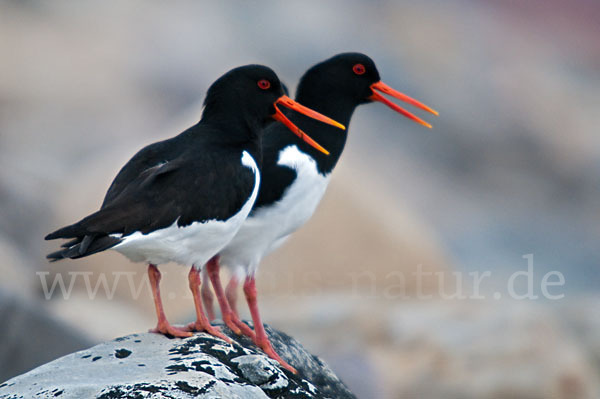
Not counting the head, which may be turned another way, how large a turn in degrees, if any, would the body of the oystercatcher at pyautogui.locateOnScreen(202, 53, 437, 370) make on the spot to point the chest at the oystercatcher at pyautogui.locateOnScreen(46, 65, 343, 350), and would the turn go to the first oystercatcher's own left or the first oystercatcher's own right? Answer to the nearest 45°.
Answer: approximately 135° to the first oystercatcher's own right

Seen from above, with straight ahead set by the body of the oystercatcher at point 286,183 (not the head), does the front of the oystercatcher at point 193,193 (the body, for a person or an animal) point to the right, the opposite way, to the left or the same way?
the same way

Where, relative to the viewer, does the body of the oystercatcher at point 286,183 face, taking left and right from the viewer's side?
facing to the right of the viewer

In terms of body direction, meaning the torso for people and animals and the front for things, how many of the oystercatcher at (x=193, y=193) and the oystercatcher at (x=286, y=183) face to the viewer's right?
2

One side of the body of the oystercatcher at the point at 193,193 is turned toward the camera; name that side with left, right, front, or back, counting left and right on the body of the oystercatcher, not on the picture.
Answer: right
